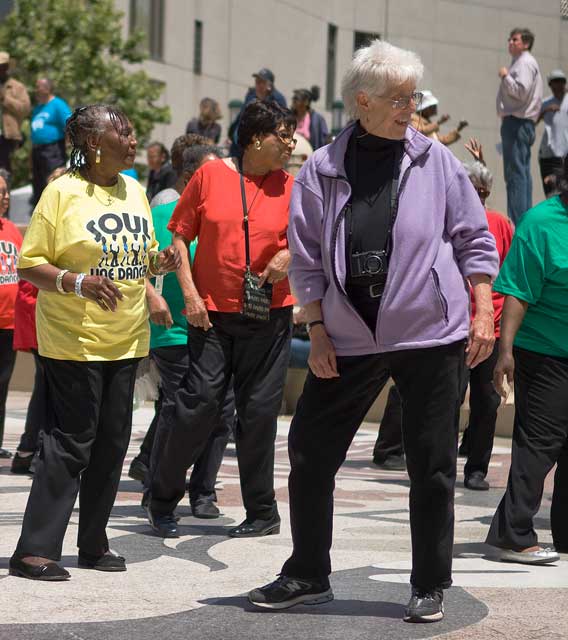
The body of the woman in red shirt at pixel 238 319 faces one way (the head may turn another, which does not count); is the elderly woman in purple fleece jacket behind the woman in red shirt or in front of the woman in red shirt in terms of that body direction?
in front

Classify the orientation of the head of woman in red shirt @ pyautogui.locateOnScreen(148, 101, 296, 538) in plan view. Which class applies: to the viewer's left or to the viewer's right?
to the viewer's right

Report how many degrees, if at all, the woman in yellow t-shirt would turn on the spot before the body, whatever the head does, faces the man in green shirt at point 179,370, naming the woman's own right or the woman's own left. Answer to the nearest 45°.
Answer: approximately 135° to the woman's own left

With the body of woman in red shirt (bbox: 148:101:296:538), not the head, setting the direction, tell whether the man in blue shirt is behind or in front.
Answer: behind

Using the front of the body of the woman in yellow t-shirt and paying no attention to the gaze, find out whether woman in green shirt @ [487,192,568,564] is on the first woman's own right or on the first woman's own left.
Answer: on the first woman's own left

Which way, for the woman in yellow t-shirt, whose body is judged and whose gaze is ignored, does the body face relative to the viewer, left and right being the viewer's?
facing the viewer and to the right of the viewer

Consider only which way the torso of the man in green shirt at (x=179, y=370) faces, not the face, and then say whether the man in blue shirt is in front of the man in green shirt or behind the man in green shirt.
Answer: behind

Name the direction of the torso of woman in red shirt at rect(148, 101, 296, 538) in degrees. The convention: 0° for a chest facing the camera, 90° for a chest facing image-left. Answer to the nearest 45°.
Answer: approximately 315°

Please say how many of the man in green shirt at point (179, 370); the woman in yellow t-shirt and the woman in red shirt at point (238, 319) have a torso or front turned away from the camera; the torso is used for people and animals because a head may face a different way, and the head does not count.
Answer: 0

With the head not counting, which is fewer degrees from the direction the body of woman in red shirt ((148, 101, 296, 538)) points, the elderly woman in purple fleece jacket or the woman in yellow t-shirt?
the elderly woman in purple fleece jacket

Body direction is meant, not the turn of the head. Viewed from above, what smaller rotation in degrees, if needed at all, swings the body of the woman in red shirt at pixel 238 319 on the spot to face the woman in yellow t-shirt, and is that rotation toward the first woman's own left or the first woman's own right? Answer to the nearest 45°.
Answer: approximately 90° to the first woman's own right

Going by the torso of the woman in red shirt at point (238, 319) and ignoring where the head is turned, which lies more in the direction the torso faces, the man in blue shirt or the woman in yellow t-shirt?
the woman in yellow t-shirt

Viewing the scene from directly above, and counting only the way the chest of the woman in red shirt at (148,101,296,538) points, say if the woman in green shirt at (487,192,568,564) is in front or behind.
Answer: in front

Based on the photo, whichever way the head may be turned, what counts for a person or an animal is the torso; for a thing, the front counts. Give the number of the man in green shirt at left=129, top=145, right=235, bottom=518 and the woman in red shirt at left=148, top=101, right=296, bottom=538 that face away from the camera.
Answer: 0

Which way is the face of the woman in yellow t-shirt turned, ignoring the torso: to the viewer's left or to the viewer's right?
to the viewer's right
